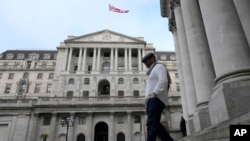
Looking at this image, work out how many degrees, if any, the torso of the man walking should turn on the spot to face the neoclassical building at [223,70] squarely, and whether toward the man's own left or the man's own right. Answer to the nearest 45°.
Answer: approximately 135° to the man's own right

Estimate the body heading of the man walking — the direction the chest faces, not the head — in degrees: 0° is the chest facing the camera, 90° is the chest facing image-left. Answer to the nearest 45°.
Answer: approximately 90°
